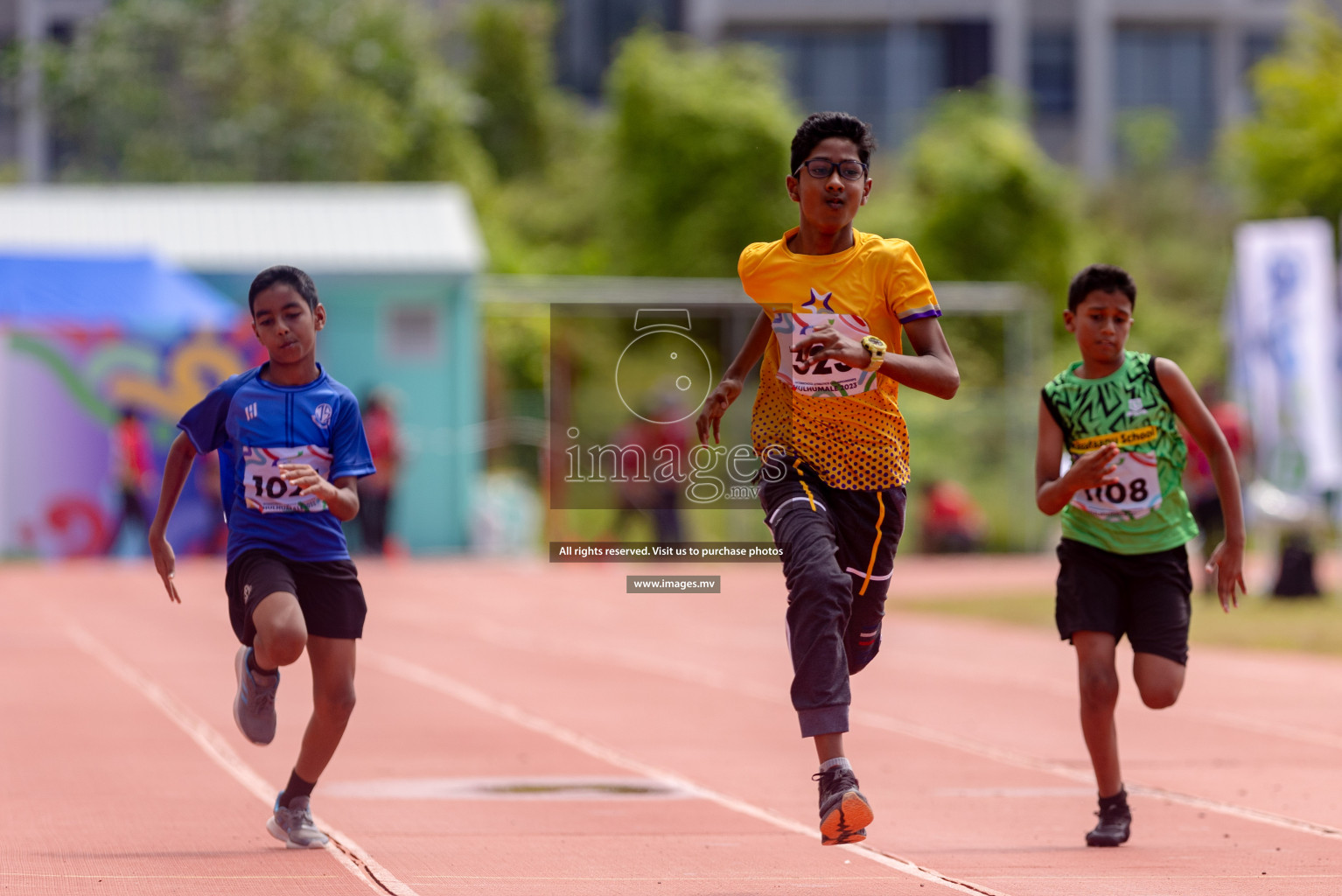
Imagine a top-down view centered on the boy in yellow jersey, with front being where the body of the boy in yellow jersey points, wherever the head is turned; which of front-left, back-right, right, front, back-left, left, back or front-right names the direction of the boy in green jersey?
back-left

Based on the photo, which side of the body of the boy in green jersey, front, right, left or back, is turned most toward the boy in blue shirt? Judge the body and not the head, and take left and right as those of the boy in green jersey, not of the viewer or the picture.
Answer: right

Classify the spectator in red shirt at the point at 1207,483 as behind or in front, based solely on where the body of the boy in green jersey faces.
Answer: behind

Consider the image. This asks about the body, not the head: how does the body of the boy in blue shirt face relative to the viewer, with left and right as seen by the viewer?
facing the viewer

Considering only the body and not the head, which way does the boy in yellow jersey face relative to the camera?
toward the camera

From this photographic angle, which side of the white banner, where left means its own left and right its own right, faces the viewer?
front

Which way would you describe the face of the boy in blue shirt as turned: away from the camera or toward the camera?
toward the camera

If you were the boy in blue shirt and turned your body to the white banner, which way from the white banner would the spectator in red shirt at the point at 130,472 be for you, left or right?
left

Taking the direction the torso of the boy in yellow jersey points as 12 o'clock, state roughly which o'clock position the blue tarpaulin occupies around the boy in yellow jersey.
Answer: The blue tarpaulin is roughly at 5 o'clock from the boy in yellow jersey.

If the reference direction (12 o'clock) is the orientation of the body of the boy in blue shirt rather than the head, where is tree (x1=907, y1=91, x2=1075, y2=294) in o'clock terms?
The tree is roughly at 7 o'clock from the boy in blue shirt.

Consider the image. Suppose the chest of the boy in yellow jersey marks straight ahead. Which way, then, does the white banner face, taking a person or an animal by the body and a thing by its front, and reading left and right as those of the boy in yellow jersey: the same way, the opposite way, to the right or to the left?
the same way

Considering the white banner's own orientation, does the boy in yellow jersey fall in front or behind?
in front

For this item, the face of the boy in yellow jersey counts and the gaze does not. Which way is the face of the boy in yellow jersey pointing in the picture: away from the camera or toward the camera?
toward the camera

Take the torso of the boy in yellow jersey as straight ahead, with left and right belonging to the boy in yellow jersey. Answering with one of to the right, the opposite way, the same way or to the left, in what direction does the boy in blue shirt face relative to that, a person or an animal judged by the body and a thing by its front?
the same way

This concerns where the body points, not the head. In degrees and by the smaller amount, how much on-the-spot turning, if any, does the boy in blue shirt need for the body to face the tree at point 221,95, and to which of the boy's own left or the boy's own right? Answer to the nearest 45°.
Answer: approximately 180°

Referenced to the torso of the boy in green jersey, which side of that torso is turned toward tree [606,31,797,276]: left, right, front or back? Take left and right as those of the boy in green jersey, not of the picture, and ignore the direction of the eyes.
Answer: back

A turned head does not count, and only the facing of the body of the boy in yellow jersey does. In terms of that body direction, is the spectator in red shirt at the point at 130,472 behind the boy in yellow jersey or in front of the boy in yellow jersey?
behind

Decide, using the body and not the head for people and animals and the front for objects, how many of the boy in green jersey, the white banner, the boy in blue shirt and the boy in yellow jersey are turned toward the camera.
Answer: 4
